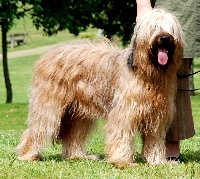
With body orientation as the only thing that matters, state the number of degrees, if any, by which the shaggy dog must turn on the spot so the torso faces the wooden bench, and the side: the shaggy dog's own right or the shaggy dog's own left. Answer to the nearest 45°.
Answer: approximately 135° to the shaggy dog's own left

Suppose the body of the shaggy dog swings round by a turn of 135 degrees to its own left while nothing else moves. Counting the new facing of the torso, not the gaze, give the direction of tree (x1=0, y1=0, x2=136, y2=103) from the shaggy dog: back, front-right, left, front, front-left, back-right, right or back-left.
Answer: front

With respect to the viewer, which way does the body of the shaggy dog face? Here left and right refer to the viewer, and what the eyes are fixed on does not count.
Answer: facing the viewer and to the right of the viewer
